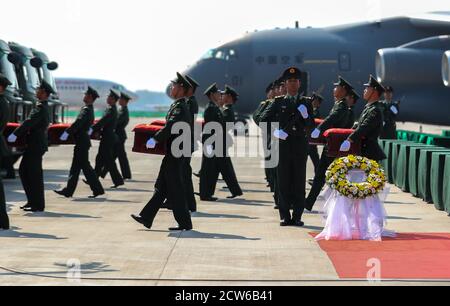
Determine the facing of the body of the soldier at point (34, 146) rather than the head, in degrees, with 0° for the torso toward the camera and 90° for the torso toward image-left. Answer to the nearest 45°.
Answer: approximately 90°

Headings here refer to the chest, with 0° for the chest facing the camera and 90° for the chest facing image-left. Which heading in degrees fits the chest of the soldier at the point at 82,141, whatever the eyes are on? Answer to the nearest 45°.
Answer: approximately 90°

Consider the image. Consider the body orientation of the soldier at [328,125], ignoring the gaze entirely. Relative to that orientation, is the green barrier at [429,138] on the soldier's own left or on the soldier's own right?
on the soldier's own right

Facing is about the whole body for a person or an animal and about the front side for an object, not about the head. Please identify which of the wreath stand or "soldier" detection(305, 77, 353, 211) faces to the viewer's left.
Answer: the soldier

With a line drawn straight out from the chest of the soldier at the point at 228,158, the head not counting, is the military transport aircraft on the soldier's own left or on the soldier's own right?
on the soldier's own right

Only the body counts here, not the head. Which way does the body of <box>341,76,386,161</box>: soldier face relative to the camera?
to the viewer's left

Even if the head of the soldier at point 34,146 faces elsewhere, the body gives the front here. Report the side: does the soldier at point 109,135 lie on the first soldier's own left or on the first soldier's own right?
on the first soldier's own right

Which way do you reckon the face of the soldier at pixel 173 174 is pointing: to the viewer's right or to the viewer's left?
to the viewer's left

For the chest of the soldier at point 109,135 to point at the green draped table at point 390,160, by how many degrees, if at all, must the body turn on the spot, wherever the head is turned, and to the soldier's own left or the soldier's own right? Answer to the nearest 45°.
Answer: approximately 180°

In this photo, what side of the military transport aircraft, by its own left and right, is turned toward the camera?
left

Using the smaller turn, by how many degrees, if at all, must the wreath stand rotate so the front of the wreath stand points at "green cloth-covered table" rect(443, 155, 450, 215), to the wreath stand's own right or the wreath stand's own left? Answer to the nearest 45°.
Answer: approximately 135° to the wreath stand's own left

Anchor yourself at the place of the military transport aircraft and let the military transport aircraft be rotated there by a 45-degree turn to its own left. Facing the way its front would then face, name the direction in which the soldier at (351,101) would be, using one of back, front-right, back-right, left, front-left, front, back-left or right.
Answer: front-left

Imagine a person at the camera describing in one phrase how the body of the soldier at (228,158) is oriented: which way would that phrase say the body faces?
to the viewer's left
